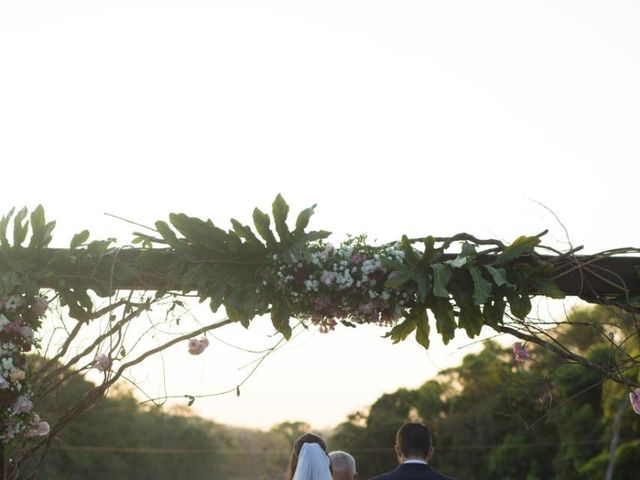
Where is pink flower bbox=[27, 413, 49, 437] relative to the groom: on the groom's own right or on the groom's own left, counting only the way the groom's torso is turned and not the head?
on the groom's own left

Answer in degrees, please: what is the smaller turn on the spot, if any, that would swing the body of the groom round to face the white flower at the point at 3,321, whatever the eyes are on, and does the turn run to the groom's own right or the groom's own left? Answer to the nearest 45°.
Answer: approximately 90° to the groom's own left

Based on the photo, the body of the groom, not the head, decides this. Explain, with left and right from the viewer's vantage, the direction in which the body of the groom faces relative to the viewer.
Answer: facing away from the viewer

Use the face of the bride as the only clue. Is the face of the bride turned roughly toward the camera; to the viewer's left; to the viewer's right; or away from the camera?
away from the camera

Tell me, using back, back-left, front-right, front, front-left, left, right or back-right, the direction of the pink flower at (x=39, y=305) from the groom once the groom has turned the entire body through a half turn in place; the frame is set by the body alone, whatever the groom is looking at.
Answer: right

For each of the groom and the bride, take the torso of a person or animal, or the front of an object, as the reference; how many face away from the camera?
2

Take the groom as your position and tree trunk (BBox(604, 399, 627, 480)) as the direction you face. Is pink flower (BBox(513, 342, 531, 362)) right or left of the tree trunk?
right

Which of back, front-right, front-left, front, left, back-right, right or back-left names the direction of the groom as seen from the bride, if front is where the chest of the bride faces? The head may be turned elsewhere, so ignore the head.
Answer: back-right

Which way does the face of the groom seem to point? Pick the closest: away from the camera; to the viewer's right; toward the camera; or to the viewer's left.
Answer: away from the camera

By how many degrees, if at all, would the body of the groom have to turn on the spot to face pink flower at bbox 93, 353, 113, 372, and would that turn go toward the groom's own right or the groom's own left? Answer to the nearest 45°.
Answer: approximately 90° to the groom's own left

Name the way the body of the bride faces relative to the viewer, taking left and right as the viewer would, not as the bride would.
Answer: facing away from the viewer

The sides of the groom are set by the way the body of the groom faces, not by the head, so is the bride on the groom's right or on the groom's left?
on the groom's left

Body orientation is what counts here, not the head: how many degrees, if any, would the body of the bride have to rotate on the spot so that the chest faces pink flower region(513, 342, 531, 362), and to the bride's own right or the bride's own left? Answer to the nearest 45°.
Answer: approximately 90° to the bride's own right

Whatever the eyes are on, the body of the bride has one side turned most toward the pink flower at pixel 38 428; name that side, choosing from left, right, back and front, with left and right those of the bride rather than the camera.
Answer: left
